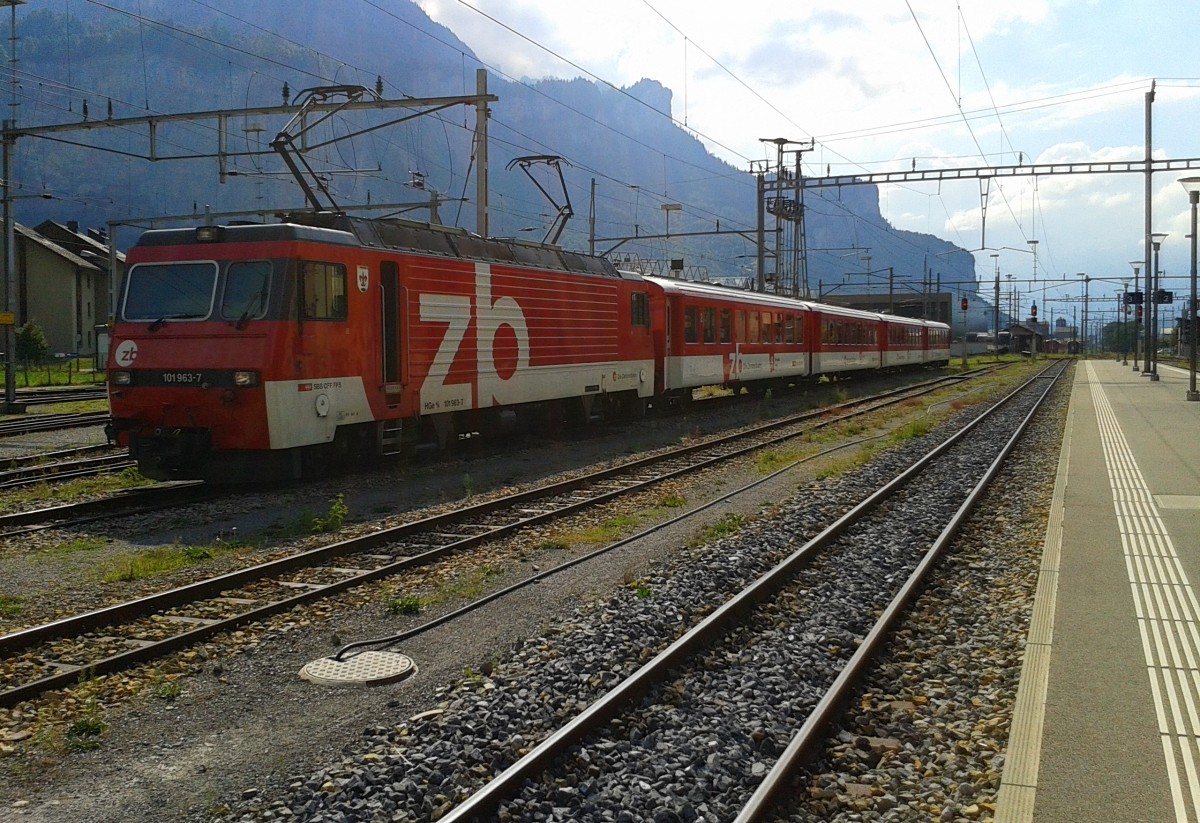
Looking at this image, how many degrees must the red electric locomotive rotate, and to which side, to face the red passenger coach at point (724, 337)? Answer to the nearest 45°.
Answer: approximately 180°

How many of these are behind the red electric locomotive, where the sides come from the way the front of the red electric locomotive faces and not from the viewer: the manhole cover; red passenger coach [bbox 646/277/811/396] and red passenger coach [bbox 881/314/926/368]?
2

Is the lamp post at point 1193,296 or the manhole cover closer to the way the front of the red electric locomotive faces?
the manhole cover

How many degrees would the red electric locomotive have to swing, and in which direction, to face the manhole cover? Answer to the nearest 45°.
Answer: approximately 45° to its left

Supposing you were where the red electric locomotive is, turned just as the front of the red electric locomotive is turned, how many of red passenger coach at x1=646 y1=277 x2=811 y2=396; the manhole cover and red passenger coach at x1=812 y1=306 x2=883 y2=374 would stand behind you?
2

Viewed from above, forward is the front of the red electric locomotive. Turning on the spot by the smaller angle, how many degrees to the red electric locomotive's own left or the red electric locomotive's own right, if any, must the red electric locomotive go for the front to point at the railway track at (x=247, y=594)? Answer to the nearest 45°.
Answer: approximately 45° to the red electric locomotive's own left

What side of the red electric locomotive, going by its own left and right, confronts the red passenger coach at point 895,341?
back

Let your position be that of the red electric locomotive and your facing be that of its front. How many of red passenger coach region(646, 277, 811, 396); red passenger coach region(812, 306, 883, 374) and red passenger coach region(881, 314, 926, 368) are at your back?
3

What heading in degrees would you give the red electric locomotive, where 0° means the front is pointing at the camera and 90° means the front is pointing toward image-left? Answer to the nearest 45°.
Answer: approximately 45°

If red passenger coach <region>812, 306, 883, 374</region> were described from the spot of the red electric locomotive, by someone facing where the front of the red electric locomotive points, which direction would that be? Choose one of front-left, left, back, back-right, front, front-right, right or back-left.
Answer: back

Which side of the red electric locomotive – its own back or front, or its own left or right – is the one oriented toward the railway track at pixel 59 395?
right

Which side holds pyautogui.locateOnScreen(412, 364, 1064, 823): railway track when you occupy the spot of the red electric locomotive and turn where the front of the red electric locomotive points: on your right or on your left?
on your left

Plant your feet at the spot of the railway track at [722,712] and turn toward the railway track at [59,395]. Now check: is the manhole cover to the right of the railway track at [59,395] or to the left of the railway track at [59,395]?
left
